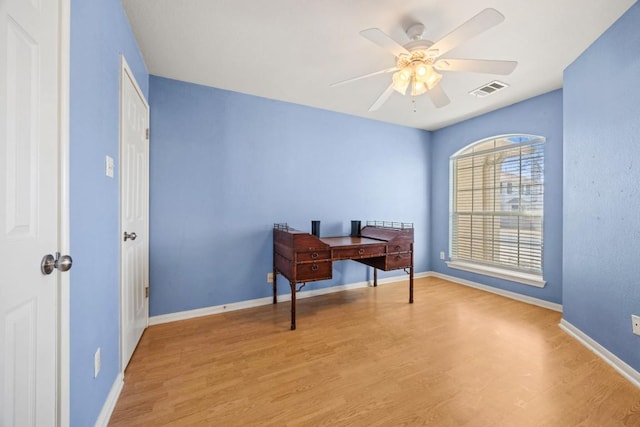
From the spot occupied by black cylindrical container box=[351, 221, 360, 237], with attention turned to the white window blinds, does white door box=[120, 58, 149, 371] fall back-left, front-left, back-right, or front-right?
back-right

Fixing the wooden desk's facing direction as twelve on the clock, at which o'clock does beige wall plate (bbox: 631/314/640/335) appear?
The beige wall plate is roughly at 11 o'clock from the wooden desk.

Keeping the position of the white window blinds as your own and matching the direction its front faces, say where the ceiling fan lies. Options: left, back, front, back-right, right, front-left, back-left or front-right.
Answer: front-left

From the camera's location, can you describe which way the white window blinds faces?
facing the viewer and to the left of the viewer

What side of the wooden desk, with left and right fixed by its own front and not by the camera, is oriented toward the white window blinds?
left

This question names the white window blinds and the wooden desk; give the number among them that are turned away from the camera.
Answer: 0

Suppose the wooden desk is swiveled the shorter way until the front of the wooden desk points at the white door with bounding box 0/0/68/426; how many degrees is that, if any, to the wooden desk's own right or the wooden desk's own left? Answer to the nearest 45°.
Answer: approximately 45° to the wooden desk's own right

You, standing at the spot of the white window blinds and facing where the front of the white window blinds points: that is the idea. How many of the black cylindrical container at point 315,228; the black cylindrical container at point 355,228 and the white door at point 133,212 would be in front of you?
3

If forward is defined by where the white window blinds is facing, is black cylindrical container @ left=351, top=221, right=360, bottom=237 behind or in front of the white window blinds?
in front

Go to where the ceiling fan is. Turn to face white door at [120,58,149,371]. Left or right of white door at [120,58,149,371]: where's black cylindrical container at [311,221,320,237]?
right

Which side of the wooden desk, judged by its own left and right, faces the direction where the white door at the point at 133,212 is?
right

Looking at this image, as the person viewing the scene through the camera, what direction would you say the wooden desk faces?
facing the viewer and to the right of the viewer

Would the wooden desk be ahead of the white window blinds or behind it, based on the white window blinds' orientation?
ahead
